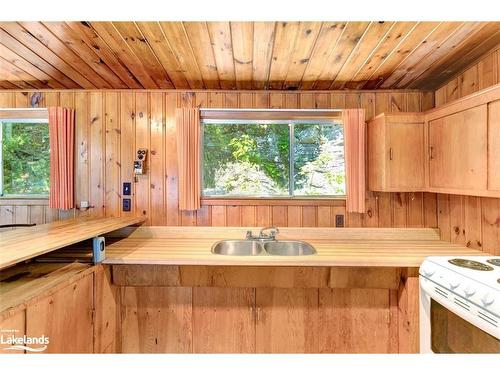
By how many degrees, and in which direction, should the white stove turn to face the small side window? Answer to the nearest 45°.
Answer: approximately 45° to its right

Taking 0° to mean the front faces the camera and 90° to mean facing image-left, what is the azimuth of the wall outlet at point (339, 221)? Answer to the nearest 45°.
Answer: approximately 0°

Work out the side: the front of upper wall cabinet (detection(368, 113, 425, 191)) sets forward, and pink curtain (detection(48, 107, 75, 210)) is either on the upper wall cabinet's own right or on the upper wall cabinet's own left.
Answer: on the upper wall cabinet's own right

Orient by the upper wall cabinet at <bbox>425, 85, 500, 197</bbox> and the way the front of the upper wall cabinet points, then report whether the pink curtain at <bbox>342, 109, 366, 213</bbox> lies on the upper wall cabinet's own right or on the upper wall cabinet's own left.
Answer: on the upper wall cabinet's own right

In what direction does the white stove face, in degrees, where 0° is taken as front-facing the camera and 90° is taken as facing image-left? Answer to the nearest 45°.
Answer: approximately 45°

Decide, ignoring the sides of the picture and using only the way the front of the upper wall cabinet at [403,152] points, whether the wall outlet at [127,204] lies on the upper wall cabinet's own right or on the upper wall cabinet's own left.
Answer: on the upper wall cabinet's own right
